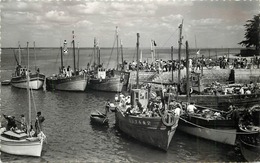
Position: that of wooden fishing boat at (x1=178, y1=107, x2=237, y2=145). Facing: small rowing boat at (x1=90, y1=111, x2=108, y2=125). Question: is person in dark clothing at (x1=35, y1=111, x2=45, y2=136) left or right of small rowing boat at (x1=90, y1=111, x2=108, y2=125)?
left

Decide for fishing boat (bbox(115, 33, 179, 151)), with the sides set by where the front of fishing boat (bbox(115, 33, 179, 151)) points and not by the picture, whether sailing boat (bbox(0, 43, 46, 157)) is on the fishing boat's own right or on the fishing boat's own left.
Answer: on the fishing boat's own right
